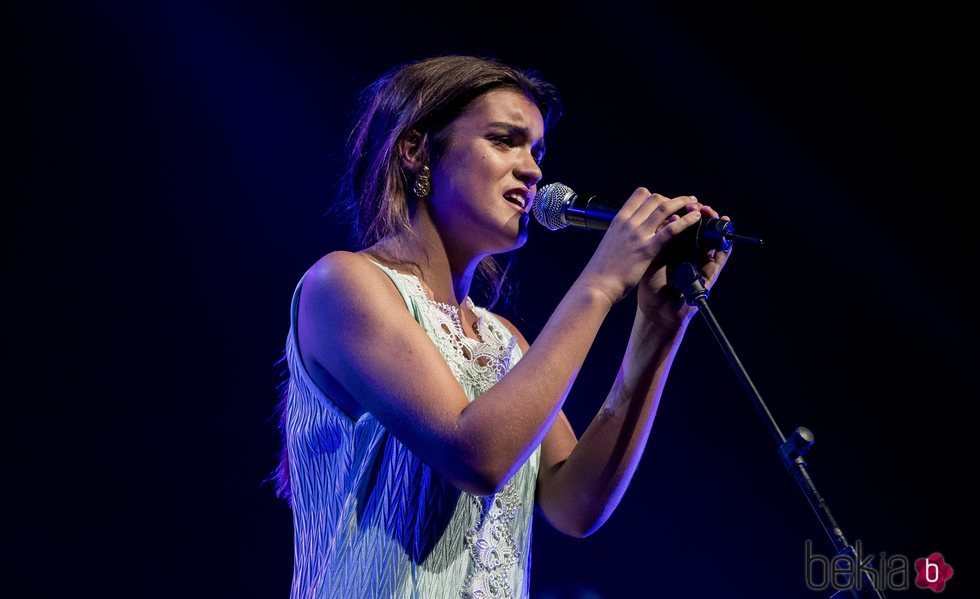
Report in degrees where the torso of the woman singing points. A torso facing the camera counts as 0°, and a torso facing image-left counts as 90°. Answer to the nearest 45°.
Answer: approximately 315°

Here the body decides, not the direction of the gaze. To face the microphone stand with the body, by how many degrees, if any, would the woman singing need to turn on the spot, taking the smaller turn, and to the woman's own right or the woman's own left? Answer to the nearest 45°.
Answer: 0° — they already face it

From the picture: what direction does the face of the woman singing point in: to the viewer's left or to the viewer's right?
to the viewer's right
